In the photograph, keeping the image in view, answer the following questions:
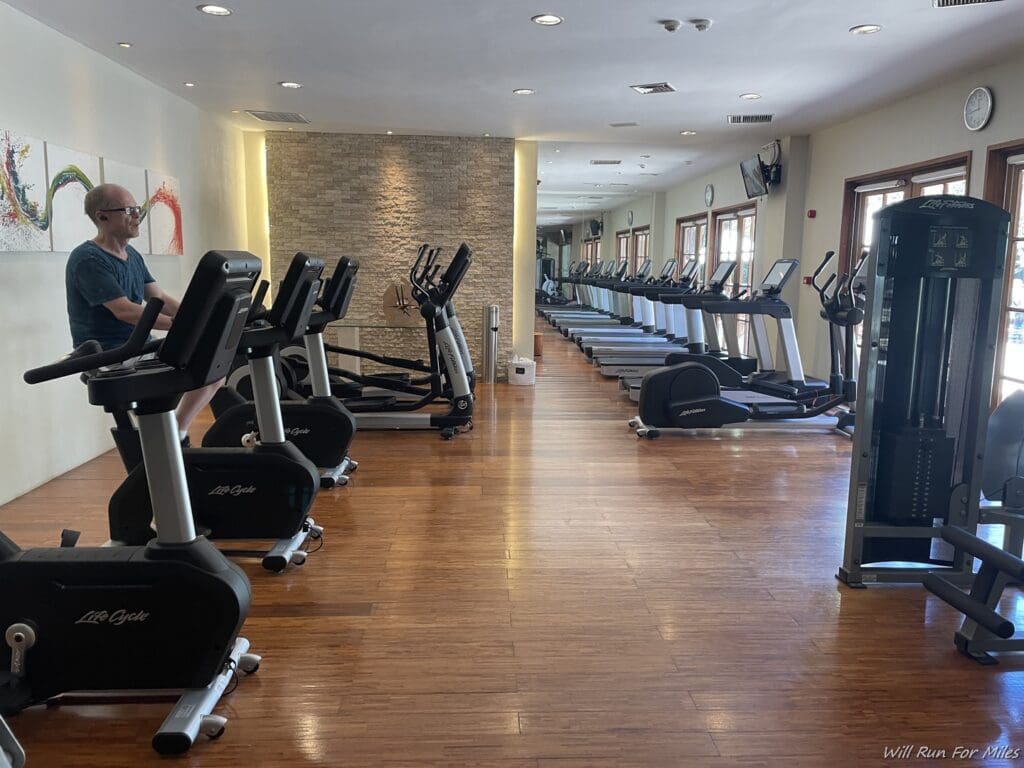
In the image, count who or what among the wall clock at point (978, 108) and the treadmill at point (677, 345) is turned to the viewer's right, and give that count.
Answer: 1

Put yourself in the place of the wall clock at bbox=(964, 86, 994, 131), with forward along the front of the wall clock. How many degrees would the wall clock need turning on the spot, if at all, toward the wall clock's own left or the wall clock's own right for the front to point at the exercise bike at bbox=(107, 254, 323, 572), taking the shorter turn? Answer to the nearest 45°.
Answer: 0° — it already faces it

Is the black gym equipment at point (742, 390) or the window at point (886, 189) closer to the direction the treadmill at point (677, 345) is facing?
the window

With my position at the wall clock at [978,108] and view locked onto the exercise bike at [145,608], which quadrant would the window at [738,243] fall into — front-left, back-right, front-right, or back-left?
back-right

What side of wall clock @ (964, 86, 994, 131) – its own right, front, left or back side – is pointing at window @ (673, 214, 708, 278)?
right

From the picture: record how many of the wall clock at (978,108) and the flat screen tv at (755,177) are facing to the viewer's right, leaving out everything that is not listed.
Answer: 0

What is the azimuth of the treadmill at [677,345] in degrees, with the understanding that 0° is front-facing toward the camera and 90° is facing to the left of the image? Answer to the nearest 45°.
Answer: approximately 270°

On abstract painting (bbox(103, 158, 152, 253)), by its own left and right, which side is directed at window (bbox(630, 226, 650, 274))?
left

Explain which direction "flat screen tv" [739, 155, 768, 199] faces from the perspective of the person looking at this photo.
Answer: facing the viewer and to the left of the viewer

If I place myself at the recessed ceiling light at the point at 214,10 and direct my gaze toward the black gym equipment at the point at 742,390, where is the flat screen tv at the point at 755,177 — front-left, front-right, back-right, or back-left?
front-left

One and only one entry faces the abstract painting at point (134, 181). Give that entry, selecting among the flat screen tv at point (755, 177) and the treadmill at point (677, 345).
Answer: the flat screen tv

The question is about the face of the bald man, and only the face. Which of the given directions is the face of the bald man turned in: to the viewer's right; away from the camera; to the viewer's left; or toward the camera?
to the viewer's right

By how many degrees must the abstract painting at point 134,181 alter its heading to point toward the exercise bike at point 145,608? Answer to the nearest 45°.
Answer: approximately 45° to its right

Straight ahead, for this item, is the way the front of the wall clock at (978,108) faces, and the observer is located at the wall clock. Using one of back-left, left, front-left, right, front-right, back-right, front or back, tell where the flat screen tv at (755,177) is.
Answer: right

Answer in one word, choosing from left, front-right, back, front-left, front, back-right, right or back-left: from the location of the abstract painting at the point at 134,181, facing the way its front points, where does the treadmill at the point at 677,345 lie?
front-left

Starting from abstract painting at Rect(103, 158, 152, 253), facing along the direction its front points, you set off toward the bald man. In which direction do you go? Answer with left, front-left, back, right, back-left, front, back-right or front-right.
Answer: front-right
